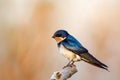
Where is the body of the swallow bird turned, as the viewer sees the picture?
to the viewer's left
